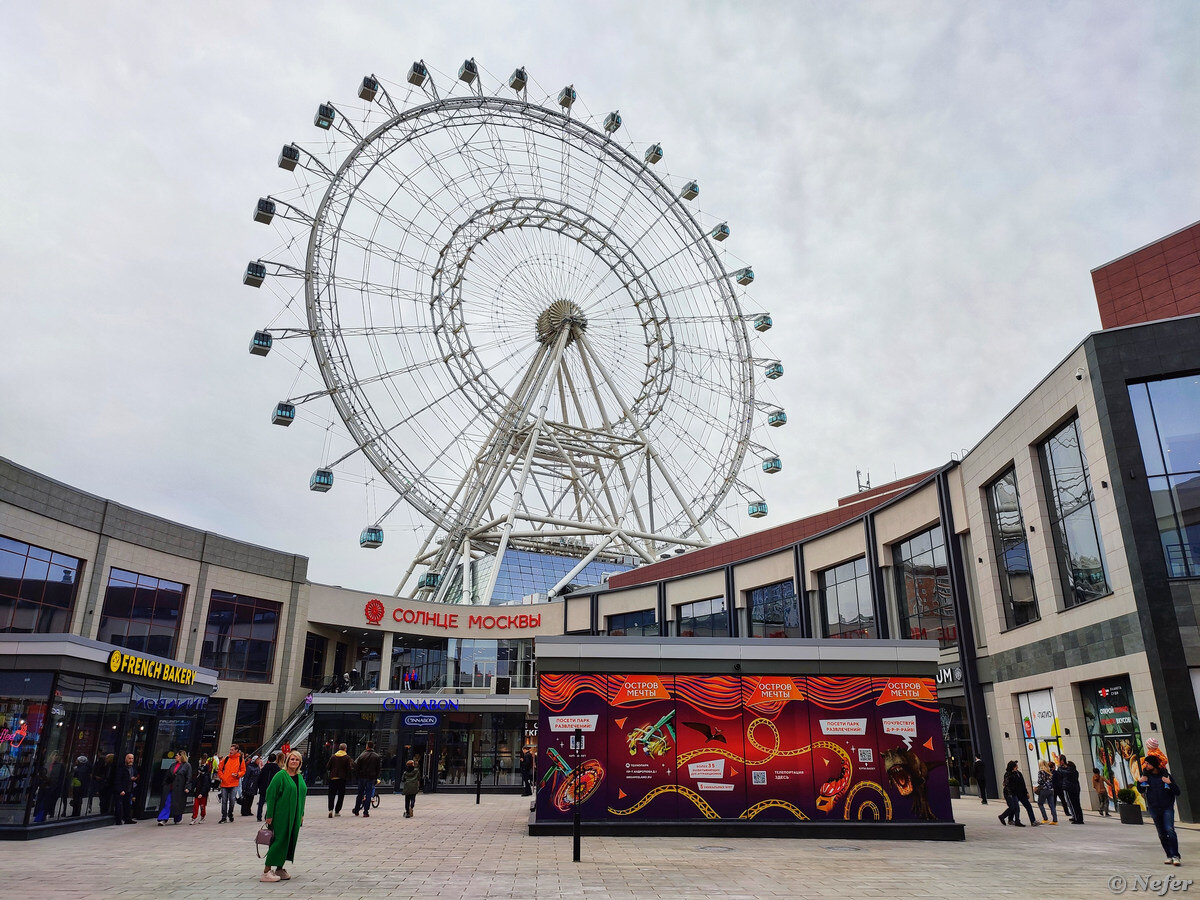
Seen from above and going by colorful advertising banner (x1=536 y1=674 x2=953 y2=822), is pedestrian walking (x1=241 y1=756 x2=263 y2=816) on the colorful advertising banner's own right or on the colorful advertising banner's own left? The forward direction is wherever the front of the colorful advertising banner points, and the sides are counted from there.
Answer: on the colorful advertising banner's own right

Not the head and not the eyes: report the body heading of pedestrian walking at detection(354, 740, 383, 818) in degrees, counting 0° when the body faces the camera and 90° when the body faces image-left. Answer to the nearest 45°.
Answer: approximately 180°

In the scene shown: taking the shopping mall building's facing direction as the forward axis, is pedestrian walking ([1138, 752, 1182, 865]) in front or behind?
in front

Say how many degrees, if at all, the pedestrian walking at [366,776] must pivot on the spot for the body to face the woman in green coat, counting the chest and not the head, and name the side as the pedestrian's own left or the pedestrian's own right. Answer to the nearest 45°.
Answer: approximately 180°

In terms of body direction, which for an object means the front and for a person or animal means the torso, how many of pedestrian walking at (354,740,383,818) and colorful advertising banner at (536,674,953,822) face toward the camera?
1

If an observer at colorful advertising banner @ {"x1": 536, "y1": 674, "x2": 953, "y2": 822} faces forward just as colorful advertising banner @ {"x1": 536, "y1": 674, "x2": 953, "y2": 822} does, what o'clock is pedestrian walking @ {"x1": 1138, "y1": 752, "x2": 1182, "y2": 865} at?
The pedestrian walking is roughly at 10 o'clock from the colorful advertising banner.

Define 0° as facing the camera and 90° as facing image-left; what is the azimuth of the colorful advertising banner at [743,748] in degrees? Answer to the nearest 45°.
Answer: approximately 0°

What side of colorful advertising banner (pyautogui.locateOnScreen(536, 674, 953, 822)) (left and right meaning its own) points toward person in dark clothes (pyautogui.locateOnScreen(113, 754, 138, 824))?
right
